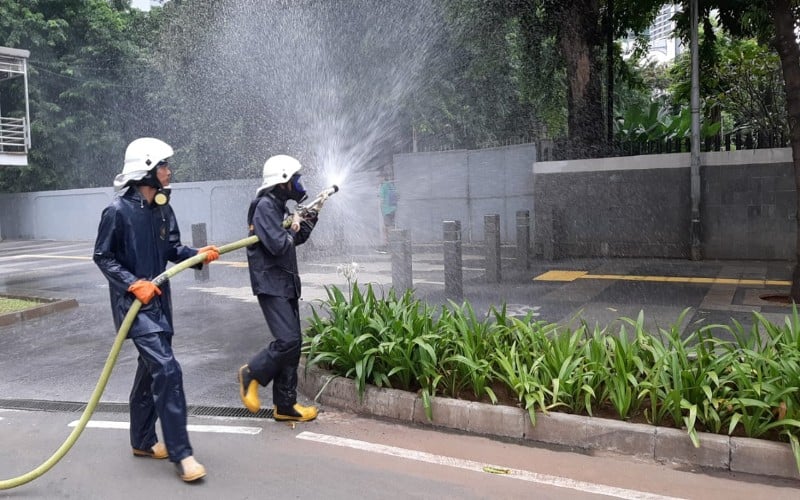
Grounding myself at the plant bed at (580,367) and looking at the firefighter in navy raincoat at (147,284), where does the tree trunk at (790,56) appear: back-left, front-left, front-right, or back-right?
back-right

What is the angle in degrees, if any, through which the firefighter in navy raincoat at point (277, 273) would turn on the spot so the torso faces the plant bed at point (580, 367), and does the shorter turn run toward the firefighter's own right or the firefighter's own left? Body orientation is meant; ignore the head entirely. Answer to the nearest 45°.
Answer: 0° — they already face it

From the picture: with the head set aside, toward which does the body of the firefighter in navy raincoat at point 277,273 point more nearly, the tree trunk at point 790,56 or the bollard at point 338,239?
the tree trunk

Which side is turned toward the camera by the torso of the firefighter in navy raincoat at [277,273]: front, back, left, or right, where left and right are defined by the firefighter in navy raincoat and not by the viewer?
right

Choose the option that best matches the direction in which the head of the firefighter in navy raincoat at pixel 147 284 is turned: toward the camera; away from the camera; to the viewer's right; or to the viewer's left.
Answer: to the viewer's right

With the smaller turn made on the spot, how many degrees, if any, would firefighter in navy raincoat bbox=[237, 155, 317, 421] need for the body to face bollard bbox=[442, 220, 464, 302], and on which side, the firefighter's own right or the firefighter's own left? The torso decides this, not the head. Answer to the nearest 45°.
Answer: approximately 45° to the firefighter's own left

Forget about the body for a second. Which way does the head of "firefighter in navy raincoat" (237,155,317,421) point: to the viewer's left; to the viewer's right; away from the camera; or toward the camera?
to the viewer's right

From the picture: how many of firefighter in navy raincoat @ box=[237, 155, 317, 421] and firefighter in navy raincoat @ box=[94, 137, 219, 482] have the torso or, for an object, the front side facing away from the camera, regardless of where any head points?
0

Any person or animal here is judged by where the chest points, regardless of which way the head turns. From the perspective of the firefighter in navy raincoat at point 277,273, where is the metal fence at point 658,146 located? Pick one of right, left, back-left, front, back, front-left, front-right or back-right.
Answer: front-left

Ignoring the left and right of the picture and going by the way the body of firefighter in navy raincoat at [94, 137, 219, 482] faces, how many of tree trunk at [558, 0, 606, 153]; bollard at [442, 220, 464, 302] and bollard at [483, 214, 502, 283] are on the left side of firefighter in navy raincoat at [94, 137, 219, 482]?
3

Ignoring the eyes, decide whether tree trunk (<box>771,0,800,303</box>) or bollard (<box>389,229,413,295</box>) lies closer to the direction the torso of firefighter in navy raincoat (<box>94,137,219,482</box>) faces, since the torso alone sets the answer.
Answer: the tree trunk

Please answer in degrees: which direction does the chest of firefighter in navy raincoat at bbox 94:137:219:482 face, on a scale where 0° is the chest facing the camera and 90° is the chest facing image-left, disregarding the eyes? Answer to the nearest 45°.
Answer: approximately 315°

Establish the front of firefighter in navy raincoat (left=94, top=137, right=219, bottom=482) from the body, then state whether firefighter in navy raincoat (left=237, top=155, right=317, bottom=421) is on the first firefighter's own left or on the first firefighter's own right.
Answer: on the first firefighter's own left

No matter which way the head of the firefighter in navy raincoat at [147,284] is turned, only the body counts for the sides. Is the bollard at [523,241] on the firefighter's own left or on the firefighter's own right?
on the firefighter's own left

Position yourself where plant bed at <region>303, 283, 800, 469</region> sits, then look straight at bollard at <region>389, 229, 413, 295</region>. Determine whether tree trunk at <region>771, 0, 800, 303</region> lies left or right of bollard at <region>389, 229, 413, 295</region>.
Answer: right

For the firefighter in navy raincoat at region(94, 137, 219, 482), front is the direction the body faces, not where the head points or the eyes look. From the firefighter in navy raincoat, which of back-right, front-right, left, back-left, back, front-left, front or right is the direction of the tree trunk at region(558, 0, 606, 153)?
left
